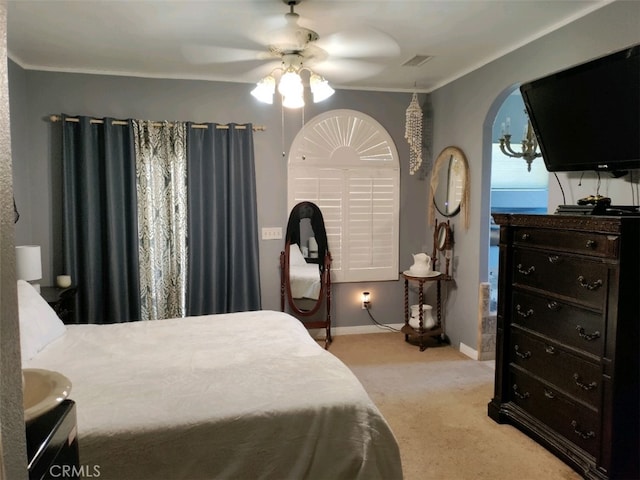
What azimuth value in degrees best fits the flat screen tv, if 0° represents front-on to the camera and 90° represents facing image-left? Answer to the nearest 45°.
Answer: approximately 45°

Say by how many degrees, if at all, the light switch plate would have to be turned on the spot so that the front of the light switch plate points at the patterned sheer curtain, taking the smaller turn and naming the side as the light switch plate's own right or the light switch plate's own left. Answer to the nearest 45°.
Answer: approximately 90° to the light switch plate's own right

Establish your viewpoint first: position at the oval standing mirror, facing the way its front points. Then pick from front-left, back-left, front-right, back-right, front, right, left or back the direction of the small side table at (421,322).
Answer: back-left

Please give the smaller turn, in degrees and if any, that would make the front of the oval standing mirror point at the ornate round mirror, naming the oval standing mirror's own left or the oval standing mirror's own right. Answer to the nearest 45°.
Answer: approximately 135° to the oval standing mirror's own left

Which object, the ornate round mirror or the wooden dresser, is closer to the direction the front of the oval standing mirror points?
the wooden dresser

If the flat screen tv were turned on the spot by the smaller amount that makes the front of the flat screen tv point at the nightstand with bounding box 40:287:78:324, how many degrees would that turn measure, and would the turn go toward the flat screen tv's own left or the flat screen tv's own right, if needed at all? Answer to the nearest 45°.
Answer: approximately 45° to the flat screen tv's own right

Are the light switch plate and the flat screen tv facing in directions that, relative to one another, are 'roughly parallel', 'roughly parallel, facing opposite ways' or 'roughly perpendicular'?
roughly perpendicular
